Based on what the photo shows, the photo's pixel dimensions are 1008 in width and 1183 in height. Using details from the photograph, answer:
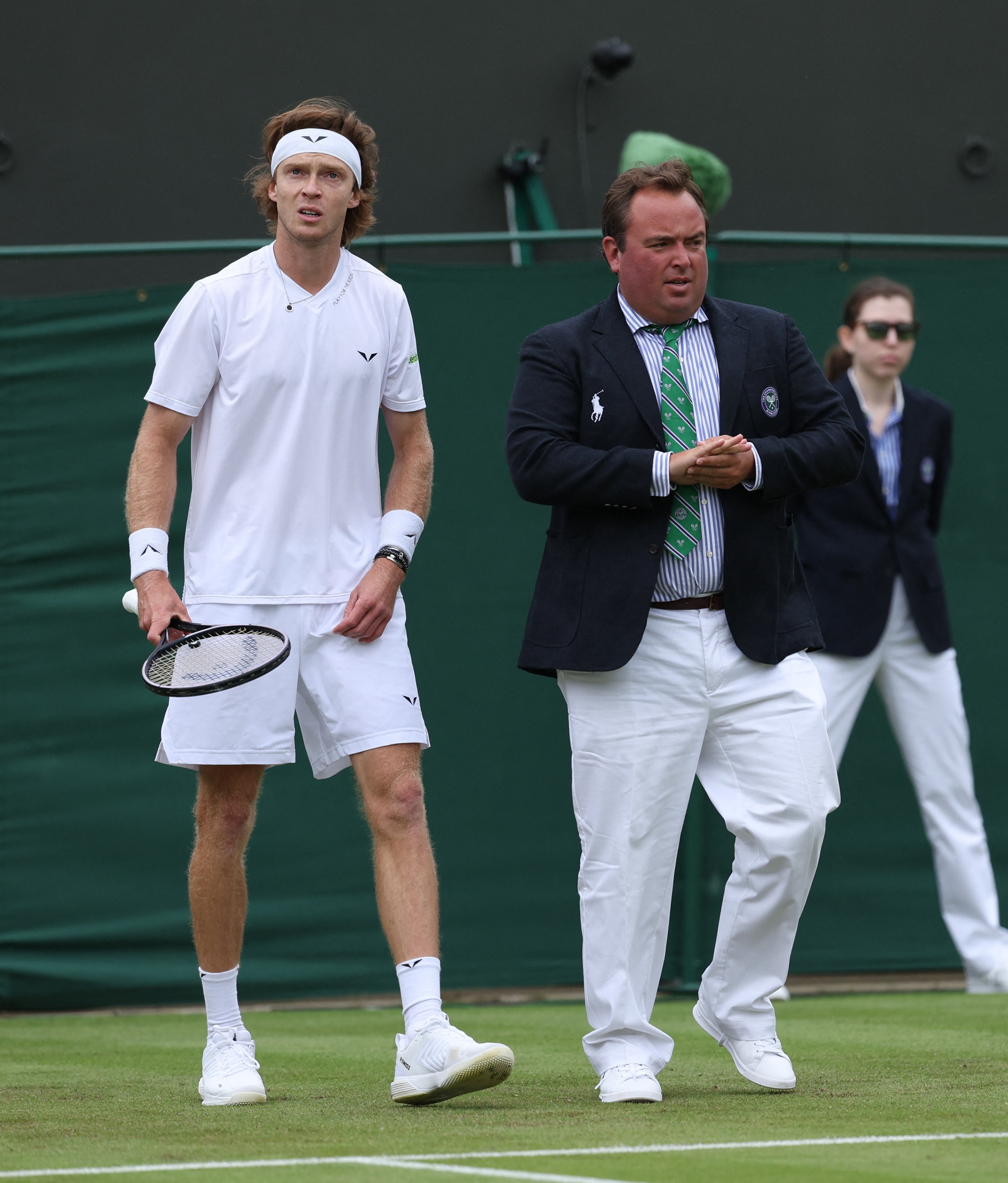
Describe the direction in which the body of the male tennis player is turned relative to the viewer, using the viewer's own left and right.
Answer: facing the viewer

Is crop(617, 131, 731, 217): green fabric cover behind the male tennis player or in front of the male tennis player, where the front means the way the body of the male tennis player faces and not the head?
behind

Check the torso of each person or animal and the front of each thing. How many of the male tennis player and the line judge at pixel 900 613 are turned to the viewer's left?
0

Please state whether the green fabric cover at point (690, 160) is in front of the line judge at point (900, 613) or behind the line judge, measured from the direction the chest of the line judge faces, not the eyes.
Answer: behind

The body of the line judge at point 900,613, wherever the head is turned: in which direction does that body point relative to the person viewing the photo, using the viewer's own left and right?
facing the viewer and to the right of the viewer

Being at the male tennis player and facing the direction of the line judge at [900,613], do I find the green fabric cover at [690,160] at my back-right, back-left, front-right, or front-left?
front-left

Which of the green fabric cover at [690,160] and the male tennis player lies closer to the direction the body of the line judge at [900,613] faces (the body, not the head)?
the male tennis player

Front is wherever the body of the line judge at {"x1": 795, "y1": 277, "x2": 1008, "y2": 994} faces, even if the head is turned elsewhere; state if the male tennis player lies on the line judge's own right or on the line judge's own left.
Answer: on the line judge's own right

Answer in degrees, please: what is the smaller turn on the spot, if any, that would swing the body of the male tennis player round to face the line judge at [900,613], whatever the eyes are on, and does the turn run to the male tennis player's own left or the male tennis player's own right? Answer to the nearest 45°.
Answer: approximately 135° to the male tennis player's own left
